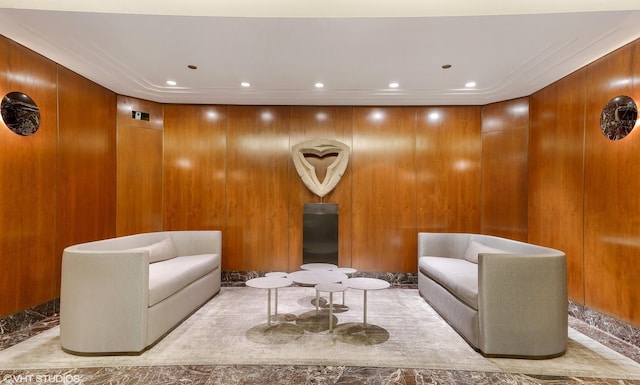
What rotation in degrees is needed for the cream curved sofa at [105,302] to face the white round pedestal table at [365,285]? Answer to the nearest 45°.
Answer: approximately 45° to its left

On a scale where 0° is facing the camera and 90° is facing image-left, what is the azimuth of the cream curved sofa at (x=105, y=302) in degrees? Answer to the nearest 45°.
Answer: approximately 315°

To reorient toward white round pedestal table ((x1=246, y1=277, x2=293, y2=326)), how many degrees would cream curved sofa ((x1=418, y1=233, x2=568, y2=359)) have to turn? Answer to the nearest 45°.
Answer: approximately 45° to its right

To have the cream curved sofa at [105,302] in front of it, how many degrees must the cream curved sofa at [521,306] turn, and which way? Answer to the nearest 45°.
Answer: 0° — it already faces it

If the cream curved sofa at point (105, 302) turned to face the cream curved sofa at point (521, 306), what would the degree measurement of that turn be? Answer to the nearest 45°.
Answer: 0° — it already faces it

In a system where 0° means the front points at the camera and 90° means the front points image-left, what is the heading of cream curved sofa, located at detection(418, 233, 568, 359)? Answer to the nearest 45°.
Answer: approximately 45°
